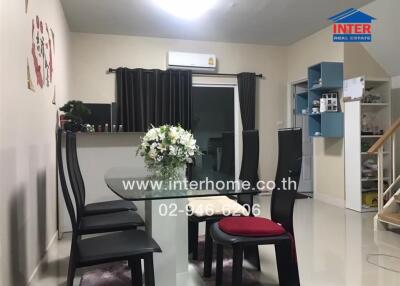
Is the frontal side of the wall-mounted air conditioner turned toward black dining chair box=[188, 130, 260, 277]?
yes

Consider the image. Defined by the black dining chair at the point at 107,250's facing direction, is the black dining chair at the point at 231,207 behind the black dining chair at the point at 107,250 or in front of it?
in front

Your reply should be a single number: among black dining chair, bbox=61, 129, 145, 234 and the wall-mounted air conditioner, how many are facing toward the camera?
1

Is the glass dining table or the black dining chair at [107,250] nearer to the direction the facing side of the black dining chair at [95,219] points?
the glass dining table

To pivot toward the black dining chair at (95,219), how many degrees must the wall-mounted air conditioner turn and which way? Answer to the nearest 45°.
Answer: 0° — it already faces it

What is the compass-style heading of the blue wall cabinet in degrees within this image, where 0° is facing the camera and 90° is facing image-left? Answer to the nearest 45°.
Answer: approximately 45°

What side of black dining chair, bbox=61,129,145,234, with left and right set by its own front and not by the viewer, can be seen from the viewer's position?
right

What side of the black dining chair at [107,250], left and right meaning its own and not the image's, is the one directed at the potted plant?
left

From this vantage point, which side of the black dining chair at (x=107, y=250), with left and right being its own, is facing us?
right
